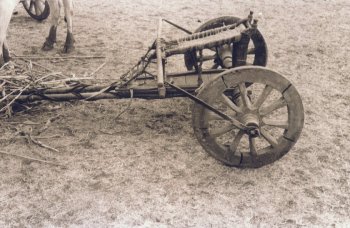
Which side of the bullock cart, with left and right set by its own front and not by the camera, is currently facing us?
left
